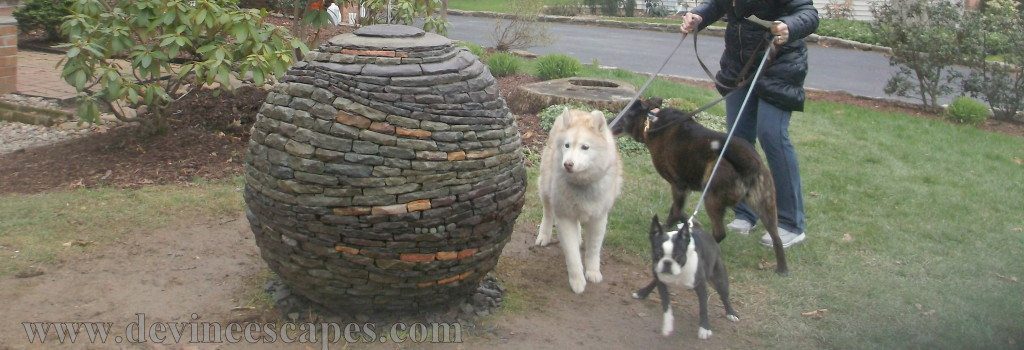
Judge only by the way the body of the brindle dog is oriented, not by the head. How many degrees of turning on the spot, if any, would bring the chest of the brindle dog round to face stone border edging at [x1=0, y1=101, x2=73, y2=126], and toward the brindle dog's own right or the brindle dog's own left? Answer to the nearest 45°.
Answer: approximately 45° to the brindle dog's own left

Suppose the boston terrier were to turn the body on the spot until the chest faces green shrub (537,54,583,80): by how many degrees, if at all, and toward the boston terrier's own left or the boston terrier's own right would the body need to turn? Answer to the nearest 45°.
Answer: approximately 135° to the boston terrier's own right

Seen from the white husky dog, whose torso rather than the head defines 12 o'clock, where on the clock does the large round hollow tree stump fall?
The large round hollow tree stump is roughly at 6 o'clock from the white husky dog.

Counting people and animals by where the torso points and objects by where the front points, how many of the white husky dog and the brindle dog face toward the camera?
1

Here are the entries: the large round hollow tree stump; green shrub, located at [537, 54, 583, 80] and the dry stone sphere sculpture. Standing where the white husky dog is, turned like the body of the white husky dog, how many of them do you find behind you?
2

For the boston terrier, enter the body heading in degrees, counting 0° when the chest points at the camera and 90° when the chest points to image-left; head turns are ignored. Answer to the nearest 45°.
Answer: approximately 45°

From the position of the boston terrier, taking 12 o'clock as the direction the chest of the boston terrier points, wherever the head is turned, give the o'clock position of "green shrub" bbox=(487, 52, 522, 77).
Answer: The green shrub is roughly at 4 o'clock from the boston terrier.

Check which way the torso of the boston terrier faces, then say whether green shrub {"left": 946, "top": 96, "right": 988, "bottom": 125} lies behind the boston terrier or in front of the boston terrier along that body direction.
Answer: behind

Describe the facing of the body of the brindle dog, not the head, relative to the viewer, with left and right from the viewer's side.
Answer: facing away from the viewer and to the left of the viewer

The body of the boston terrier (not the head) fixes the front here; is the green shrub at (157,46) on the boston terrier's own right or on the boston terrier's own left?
on the boston terrier's own right

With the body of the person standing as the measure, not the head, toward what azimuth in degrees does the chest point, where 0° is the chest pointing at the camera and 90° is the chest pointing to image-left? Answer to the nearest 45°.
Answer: approximately 45°

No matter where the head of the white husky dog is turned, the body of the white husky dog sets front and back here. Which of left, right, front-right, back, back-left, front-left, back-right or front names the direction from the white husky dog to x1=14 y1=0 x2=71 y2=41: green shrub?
back-right

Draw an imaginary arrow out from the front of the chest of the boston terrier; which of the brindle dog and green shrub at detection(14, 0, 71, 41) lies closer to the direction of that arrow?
the green shrub
